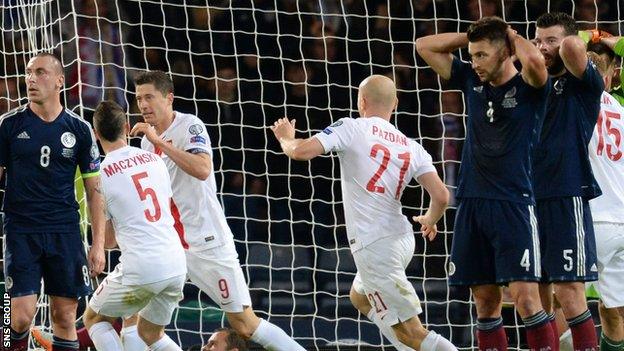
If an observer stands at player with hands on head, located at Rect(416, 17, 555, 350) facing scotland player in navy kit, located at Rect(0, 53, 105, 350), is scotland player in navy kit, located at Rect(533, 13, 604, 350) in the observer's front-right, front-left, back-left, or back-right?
back-right

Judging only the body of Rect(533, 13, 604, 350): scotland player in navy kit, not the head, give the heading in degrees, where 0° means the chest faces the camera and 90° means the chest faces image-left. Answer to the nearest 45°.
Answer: approximately 45°

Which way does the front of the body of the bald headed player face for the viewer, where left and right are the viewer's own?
facing away from the viewer and to the left of the viewer

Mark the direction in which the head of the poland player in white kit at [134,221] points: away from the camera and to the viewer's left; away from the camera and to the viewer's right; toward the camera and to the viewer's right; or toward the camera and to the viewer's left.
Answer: away from the camera and to the viewer's right

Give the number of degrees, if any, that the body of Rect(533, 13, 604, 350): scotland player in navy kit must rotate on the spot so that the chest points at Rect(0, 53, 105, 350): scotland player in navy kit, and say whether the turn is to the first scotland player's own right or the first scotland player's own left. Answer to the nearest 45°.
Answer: approximately 45° to the first scotland player's own right

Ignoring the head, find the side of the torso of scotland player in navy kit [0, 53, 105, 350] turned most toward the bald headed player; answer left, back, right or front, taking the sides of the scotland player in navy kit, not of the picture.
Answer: left

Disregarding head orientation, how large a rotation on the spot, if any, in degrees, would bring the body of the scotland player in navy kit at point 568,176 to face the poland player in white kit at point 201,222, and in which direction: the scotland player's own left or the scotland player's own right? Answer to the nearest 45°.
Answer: approximately 45° to the scotland player's own right

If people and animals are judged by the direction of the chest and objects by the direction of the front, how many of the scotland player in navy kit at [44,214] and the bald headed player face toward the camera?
1

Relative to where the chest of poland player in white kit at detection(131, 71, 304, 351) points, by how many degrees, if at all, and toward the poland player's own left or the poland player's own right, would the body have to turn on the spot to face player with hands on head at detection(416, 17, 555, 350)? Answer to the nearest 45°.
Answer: approximately 90° to the poland player's own left

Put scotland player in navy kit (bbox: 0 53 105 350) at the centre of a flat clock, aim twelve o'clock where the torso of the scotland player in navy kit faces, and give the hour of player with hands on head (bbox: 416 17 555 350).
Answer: The player with hands on head is roughly at 10 o'clock from the scotland player in navy kit.

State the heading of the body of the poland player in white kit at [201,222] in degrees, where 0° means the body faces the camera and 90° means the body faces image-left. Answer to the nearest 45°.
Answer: approximately 45°

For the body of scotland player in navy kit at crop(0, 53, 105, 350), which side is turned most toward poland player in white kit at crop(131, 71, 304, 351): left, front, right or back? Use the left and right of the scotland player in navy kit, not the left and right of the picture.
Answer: left
